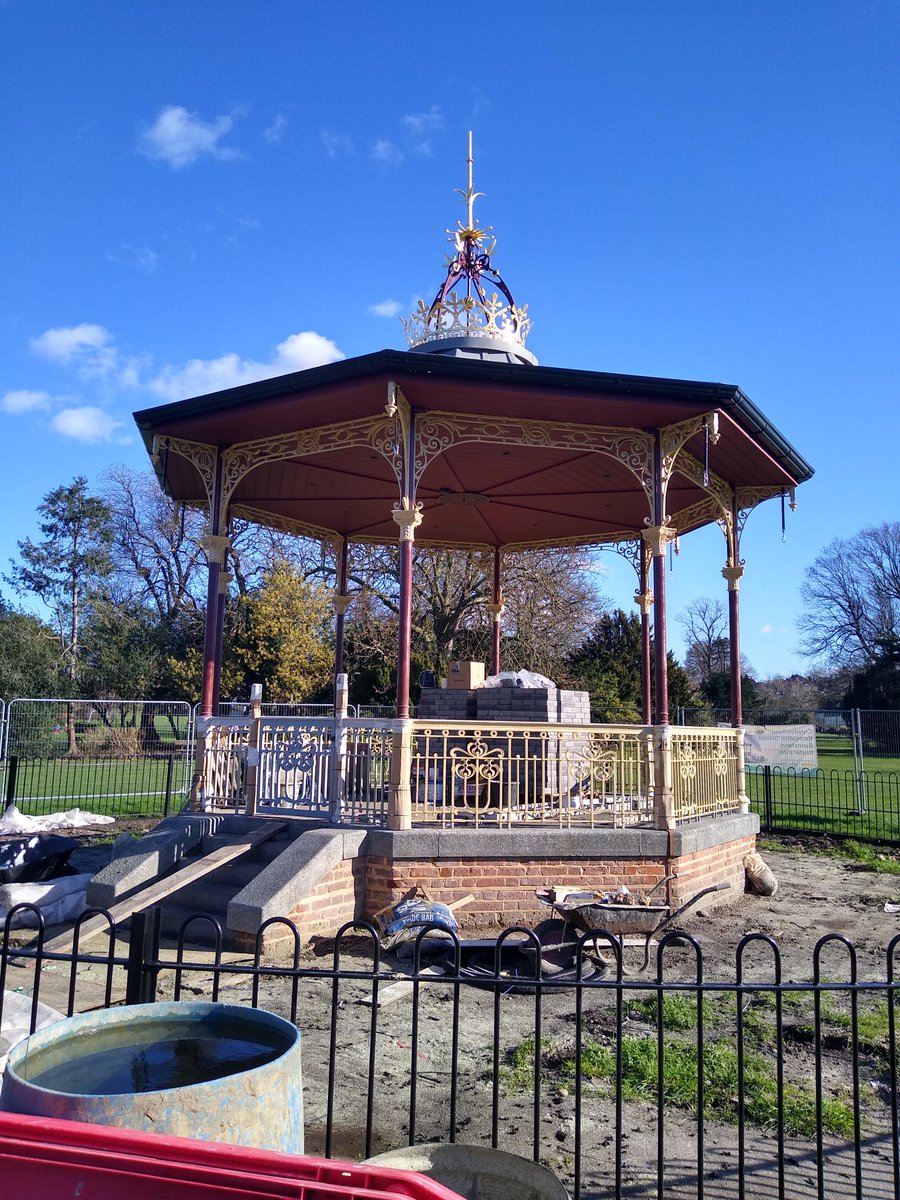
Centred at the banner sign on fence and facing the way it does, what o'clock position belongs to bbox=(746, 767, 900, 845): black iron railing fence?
The black iron railing fence is roughly at 5 o'clock from the banner sign on fence.

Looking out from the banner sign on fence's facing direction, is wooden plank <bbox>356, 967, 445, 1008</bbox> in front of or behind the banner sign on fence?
behind

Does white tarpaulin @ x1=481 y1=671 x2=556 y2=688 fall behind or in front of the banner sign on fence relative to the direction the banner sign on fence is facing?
behind

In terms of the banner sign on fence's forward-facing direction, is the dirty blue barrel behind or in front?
behind

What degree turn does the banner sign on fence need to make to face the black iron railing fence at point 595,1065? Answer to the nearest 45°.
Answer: approximately 180°

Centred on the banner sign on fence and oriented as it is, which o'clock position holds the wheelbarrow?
The wheelbarrow is roughly at 6 o'clock from the banner sign on fence.

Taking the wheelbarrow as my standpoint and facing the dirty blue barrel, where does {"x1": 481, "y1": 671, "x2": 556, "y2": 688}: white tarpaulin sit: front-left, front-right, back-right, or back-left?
back-right

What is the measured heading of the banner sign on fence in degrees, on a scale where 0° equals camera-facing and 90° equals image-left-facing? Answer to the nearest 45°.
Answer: approximately 180°
